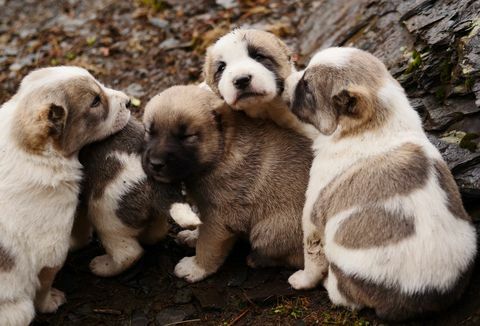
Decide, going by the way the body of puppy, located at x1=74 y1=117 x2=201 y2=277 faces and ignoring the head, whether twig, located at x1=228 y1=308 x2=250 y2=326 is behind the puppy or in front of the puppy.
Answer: behind

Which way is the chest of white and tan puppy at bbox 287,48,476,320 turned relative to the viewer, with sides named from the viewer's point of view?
facing away from the viewer and to the left of the viewer

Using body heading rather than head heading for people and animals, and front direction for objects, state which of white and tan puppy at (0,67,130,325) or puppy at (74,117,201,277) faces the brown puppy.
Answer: the white and tan puppy

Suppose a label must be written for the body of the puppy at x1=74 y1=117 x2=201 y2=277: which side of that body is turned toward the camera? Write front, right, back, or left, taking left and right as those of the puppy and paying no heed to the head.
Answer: left

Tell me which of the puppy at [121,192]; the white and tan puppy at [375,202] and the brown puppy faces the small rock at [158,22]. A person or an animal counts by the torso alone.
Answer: the white and tan puppy

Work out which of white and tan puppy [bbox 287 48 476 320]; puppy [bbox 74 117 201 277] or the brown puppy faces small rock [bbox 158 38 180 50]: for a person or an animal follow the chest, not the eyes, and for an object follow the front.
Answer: the white and tan puppy

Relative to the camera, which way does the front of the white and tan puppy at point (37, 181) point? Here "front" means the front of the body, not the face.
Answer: to the viewer's right
